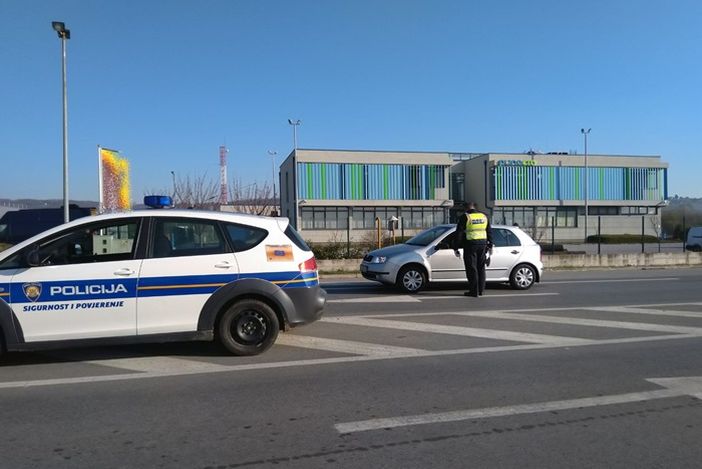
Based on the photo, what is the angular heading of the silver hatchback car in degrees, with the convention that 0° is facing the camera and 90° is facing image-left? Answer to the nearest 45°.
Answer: approximately 90°

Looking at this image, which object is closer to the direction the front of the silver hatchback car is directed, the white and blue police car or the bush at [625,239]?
the white and blue police car

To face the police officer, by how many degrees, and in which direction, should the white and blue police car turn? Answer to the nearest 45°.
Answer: approximately 135° to its right

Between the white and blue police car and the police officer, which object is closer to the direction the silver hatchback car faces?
the white and blue police car

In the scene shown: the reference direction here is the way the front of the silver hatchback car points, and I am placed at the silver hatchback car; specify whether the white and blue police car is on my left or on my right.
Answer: on my left

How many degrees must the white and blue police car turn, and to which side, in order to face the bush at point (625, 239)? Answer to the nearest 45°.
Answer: approximately 135° to its right

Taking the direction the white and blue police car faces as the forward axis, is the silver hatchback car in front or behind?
behind

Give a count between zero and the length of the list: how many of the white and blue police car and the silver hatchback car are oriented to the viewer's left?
2

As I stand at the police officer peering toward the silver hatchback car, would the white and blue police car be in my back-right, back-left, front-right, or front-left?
back-left

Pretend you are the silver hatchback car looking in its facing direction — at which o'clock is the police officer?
The police officer is roughly at 8 o'clock from the silver hatchback car.

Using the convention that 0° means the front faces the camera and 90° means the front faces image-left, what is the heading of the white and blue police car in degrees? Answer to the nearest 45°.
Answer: approximately 90°
